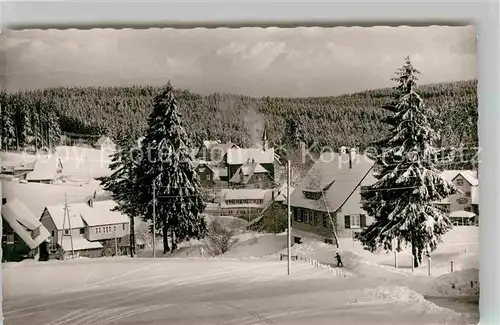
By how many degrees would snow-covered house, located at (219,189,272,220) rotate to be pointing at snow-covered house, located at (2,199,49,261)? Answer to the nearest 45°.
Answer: approximately 90° to its right

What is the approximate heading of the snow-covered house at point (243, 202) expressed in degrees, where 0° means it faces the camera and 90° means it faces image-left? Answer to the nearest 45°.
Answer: approximately 0°

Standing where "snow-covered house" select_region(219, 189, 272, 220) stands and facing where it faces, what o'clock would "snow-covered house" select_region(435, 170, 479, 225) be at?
"snow-covered house" select_region(435, 170, 479, 225) is roughly at 9 o'clock from "snow-covered house" select_region(219, 189, 272, 220).

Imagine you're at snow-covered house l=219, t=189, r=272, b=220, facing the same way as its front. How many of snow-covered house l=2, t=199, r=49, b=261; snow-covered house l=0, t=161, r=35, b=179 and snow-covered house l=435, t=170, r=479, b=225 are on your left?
1
